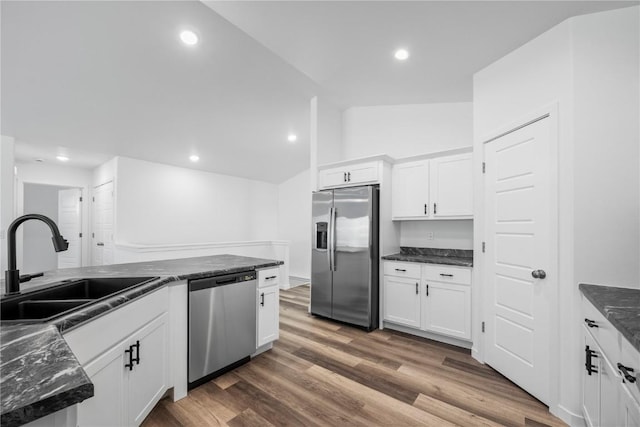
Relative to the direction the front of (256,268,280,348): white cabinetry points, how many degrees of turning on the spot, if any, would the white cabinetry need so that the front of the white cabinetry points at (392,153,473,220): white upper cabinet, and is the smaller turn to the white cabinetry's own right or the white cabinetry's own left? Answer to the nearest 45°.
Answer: approximately 45° to the white cabinetry's own left

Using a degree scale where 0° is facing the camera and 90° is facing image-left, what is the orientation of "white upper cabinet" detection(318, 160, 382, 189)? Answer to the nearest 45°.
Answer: approximately 45°

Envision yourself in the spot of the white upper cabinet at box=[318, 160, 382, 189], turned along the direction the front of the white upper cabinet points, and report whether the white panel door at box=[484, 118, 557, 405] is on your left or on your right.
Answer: on your left

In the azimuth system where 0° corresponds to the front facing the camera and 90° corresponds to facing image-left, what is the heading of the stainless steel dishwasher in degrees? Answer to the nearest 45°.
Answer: approximately 315°

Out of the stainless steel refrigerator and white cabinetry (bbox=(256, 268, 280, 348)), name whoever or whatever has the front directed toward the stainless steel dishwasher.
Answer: the stainless steel refrigerator

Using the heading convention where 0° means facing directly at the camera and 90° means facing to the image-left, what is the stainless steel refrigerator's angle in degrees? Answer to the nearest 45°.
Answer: approximately 45°

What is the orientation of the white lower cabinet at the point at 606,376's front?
to the viewer's left

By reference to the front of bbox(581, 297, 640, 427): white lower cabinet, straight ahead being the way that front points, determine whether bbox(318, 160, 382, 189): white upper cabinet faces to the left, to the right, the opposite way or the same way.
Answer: to the left

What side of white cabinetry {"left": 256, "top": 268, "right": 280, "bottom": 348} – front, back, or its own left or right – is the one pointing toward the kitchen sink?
right

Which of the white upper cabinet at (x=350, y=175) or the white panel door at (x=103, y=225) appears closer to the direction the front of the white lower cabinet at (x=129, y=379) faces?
the white upper cabinet

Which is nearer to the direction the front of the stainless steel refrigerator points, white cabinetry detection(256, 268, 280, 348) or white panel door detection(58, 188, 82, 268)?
the white cabinetry

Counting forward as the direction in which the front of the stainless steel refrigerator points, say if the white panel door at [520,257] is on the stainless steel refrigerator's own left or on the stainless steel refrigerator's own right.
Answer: on the stainless steel refrigerator's own left
